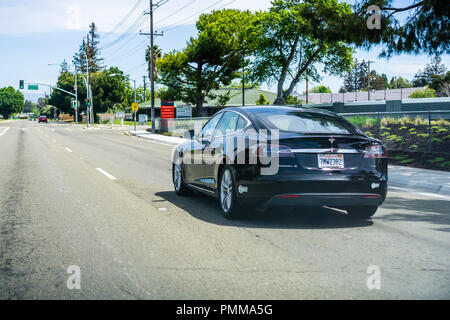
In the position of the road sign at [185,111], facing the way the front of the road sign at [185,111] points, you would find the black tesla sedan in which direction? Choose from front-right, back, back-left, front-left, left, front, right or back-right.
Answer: front

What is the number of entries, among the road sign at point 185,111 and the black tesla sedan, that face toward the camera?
1

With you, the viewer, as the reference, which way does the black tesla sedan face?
facing away from the viewer and to the left of the viewer

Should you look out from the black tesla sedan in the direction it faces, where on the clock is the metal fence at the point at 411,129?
The metal fence is roughly at 2 o'clock from the black tesla sedan.

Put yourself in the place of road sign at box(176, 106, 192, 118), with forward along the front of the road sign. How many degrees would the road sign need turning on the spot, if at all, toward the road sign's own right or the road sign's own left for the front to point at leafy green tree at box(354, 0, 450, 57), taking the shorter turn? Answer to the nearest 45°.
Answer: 0° — it already faces it

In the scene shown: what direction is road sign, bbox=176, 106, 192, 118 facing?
toward the camera

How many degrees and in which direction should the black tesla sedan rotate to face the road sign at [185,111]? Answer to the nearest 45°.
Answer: approximately 45° to its right
